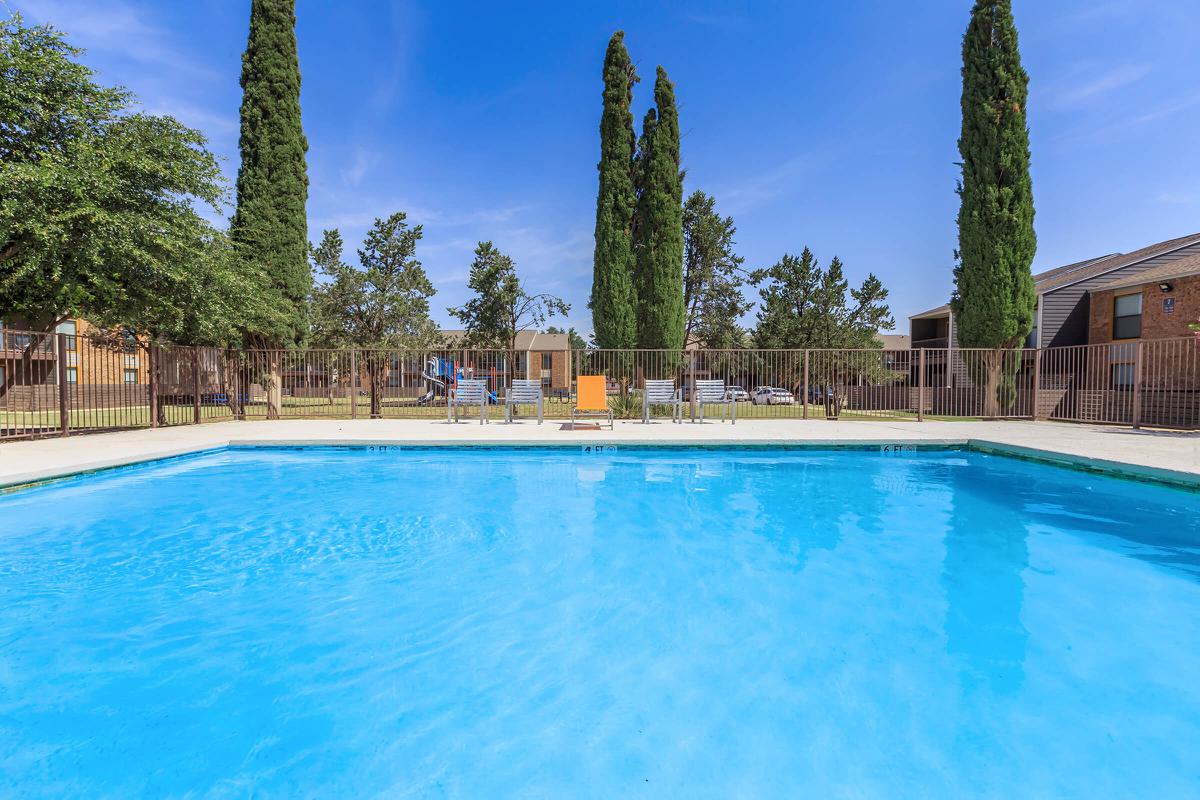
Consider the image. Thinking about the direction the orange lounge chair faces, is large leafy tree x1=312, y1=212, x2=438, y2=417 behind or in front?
behind

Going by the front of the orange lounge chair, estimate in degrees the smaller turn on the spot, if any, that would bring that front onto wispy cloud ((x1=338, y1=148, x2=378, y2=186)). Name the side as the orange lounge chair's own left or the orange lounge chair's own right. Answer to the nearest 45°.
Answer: approximately 135° to the orange lounge chair's own right

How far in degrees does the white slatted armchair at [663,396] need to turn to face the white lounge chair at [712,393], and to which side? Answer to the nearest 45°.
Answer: approximately 90° to its left

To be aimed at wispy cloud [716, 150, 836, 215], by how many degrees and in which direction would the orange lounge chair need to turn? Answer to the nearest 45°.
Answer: approximately 135° to its left

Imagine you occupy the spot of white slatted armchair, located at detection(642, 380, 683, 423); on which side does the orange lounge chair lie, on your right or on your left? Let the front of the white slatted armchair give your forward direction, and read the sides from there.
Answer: on your right

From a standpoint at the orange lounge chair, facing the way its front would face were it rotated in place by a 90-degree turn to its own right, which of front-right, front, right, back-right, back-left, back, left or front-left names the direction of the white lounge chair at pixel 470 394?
front

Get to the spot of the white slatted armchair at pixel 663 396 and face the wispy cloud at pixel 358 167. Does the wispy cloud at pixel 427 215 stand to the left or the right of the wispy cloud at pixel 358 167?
right

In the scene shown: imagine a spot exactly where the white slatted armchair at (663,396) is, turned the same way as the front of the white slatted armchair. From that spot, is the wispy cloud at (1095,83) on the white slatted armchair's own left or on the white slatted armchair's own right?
on the white slatted armchair's own left

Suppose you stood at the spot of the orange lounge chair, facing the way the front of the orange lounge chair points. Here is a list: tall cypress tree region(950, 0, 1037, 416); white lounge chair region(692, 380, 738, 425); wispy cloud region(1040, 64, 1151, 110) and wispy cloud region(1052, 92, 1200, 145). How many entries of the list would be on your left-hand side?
4

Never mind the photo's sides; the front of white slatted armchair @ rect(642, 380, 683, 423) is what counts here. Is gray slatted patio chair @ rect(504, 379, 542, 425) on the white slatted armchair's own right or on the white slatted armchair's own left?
on the white slatted armchair's own right

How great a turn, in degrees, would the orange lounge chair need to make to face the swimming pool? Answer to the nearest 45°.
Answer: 0° — it already faces it

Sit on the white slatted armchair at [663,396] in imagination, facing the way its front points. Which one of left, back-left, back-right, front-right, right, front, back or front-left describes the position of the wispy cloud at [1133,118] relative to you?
left

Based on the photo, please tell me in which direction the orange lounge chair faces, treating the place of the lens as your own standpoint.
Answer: facing the viewer

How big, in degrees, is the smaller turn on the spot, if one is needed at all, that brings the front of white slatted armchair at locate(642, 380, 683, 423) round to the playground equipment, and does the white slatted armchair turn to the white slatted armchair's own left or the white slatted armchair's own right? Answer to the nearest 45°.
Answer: approximately 135° to the white slatted armchair's own right

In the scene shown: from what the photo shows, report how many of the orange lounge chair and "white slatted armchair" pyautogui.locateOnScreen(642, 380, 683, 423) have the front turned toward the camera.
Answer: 2
